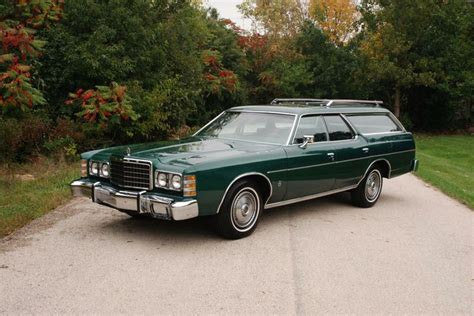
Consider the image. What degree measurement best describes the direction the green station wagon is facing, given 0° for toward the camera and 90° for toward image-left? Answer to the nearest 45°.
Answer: approximately 45°

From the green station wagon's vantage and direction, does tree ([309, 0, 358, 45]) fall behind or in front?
behind

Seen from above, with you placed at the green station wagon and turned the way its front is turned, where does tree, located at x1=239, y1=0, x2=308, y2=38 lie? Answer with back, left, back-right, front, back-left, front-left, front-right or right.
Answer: back-right

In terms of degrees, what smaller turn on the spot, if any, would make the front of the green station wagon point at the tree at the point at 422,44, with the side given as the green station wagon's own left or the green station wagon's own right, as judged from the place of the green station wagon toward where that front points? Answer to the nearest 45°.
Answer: approximately 180°

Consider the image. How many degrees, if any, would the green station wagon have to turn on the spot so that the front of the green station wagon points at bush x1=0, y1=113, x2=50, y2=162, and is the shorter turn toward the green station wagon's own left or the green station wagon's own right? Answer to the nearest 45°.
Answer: approximately 90° to the green station wagon's own right
